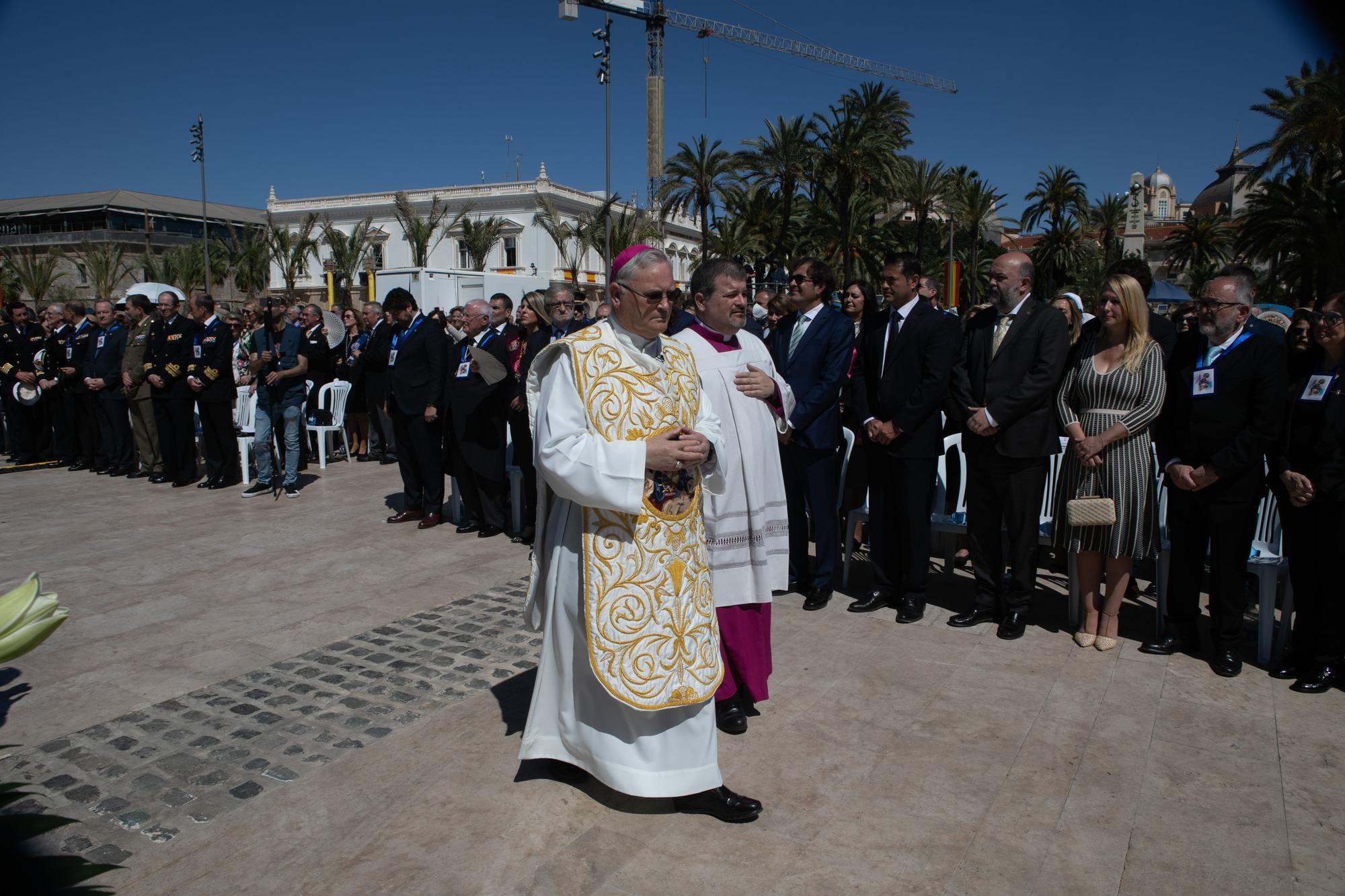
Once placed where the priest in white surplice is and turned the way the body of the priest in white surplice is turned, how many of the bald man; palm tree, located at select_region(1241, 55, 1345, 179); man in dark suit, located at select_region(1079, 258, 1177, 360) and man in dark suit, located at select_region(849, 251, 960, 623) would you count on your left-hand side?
4

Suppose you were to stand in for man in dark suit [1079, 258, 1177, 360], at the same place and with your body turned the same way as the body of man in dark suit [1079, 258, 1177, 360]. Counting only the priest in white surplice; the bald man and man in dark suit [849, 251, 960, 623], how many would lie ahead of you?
3

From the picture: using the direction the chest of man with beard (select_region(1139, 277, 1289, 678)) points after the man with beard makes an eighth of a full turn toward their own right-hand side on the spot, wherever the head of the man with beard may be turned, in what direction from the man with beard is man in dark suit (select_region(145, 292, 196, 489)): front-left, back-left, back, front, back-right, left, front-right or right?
front

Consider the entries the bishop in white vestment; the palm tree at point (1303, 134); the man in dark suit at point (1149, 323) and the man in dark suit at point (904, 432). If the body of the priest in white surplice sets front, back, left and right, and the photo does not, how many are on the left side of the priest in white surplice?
3

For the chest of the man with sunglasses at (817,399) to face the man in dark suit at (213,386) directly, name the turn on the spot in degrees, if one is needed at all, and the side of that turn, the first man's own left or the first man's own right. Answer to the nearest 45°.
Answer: approximately 90° to the first man's own right

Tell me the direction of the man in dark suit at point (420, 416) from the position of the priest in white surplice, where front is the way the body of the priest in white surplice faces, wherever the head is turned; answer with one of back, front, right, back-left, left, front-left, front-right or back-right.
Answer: back

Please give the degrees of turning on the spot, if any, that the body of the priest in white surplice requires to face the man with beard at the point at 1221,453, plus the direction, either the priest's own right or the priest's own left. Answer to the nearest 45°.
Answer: approximately 45° to the priest's own left

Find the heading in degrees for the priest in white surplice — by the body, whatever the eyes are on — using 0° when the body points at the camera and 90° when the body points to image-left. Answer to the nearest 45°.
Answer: approximately 315°

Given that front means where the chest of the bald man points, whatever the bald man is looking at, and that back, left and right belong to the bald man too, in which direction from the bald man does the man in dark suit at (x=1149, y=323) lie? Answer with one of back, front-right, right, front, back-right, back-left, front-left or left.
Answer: back

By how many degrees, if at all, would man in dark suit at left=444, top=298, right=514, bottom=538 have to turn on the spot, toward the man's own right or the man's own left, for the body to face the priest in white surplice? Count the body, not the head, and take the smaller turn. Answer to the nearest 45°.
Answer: approximately 45° to the man's own left

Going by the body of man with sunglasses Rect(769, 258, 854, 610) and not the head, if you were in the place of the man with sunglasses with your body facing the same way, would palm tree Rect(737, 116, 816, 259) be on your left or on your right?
on your right
